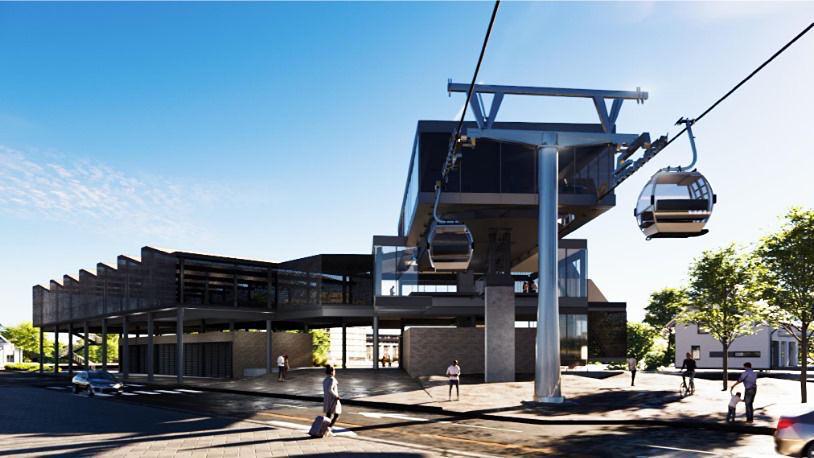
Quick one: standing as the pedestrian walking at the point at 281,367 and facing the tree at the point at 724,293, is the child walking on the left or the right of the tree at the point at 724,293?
right
